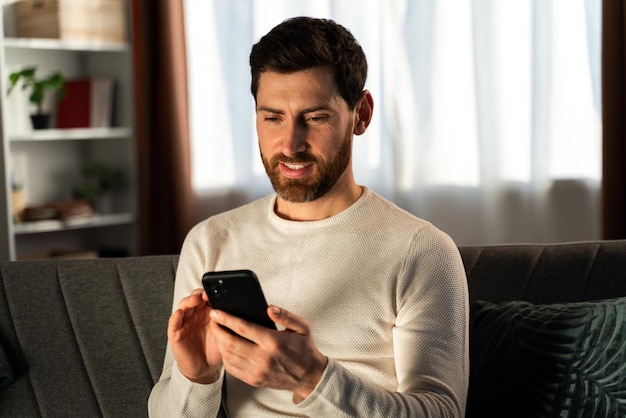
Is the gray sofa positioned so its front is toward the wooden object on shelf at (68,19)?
no

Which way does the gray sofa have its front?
toward the camera

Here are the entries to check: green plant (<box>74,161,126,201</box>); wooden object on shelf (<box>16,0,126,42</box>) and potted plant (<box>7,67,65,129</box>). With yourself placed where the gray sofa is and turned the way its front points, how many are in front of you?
0

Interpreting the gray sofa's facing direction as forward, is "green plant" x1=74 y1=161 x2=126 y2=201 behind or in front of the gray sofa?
behind

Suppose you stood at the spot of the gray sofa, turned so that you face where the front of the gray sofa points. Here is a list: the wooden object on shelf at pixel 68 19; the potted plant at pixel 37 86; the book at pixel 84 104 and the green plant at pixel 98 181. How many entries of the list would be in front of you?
0

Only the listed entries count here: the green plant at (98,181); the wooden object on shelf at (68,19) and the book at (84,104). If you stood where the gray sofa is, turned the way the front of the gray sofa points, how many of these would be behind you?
3

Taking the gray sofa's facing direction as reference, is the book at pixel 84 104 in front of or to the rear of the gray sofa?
to the rear

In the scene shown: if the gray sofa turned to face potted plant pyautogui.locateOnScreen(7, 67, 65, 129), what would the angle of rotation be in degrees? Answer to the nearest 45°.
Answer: approximately 180°

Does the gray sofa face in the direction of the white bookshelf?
no
